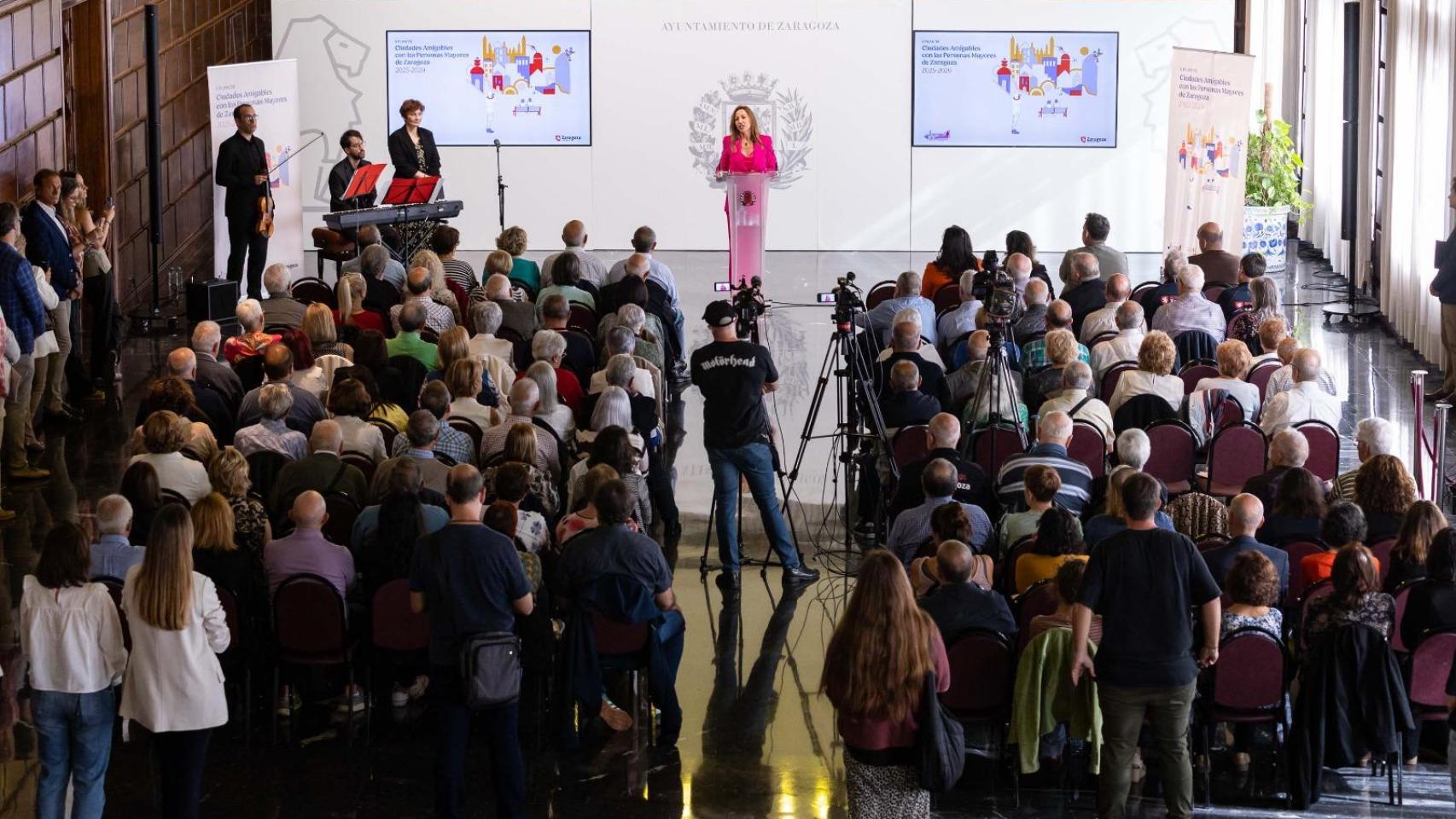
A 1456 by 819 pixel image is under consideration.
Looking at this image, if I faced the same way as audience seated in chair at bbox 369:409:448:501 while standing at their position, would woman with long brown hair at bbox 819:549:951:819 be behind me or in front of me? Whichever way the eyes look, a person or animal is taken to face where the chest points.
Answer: behind

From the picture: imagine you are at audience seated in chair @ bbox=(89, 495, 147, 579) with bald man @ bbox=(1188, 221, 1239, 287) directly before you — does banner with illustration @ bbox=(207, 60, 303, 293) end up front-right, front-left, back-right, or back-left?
front-left

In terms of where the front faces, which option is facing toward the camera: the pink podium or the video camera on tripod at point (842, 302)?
the pink podium

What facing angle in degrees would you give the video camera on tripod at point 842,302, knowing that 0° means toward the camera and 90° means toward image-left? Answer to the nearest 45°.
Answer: approximately 180°

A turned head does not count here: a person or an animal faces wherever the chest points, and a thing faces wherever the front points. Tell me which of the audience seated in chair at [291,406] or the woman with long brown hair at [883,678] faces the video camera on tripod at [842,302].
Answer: the woman with long brown hair

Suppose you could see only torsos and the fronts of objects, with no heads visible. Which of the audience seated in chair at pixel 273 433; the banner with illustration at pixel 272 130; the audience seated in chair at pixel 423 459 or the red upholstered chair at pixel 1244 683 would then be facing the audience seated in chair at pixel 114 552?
the banner with illustration

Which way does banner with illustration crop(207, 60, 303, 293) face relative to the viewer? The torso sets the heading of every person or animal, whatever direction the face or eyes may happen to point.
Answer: toward the camera

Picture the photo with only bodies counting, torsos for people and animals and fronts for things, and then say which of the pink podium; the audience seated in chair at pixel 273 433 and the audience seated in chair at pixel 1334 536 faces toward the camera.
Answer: the pink podium

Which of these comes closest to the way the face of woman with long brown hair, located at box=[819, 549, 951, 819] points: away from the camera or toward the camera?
away from the camera

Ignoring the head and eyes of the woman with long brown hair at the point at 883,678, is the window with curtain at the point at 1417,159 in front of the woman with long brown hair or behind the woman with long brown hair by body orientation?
in front

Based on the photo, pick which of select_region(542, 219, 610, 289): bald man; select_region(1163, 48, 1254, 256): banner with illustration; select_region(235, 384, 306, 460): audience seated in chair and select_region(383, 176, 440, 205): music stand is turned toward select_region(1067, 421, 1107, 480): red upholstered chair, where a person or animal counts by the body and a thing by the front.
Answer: the banner with illustration

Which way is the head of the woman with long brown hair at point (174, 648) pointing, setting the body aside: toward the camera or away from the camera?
away from the camera

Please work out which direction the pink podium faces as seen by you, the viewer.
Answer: facing the viewer

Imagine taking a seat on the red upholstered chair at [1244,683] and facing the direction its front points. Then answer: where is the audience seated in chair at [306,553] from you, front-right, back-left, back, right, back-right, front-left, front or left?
left

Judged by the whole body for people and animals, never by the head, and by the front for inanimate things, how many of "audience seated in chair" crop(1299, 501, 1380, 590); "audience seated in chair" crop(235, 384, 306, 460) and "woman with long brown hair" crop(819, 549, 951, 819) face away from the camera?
3

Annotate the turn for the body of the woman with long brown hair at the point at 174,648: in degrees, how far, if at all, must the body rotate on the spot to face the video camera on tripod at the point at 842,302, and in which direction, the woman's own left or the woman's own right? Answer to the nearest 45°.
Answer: approximately 45° to the woman's own right

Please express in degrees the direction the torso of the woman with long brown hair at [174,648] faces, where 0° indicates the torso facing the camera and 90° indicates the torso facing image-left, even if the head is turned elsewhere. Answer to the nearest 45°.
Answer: approximately 180°

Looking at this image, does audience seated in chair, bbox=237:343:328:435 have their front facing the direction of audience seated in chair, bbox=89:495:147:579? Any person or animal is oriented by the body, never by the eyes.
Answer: no

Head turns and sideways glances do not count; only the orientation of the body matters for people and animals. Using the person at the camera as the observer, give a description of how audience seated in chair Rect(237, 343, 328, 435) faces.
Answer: facing away from the viewer

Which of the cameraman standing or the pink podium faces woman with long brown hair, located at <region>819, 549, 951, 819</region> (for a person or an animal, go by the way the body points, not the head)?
the pink podium

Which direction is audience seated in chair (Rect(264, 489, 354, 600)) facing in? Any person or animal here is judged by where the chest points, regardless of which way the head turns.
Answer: away from the camera

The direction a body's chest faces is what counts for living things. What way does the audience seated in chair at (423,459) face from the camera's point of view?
away from the camera

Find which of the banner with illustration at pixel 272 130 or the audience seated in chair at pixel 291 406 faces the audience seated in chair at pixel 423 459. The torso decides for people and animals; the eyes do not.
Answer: the banner with illustration

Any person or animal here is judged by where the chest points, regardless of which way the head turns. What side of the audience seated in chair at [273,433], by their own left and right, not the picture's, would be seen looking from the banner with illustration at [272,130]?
front
